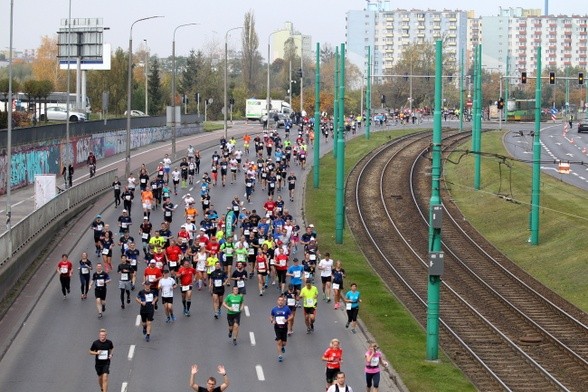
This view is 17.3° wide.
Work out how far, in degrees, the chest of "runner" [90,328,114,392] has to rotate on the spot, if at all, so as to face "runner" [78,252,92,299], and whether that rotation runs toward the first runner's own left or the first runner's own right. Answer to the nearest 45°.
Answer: approximately 180°

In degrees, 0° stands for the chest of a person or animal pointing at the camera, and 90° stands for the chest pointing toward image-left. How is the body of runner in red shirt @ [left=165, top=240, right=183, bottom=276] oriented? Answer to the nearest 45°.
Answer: approximately 0°

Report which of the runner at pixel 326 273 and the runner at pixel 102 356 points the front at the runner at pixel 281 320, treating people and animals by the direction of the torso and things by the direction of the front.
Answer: the runner at pixel 326 273

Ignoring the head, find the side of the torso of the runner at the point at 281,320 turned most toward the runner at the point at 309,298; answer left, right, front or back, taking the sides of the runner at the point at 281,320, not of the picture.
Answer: back

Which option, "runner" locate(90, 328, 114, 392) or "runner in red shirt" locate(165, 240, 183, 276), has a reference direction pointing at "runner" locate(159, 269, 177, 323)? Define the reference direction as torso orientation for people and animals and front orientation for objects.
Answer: the runner in red shirt

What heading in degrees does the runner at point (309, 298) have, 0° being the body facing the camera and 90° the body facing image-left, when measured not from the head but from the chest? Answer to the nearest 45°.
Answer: approximately 0°

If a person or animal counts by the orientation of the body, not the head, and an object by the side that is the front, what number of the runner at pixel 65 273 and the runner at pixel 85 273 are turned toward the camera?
2
